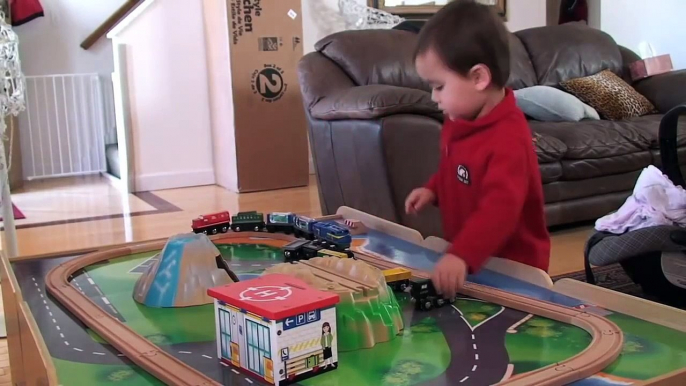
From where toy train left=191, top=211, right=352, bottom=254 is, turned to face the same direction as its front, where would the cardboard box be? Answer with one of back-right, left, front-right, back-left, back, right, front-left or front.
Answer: back-left

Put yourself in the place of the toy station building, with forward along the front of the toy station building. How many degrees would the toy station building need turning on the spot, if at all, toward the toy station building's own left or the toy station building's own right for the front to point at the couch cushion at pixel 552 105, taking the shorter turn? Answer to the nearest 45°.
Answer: approximately 180°

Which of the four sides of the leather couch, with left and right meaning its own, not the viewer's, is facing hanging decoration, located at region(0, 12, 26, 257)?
right

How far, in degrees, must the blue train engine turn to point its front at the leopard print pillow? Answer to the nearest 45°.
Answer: approximately 90° to its left

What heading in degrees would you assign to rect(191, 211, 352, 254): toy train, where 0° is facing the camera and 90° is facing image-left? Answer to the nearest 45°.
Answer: approximately 315°

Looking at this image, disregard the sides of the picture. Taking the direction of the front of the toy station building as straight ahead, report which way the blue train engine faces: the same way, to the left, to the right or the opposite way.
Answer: to the left

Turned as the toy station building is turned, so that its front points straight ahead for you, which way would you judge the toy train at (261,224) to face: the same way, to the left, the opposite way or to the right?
to the left

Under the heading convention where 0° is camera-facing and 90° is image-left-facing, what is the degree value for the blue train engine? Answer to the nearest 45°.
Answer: approximately 315°

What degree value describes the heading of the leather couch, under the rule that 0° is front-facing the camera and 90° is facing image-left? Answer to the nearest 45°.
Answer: approximately 315°
